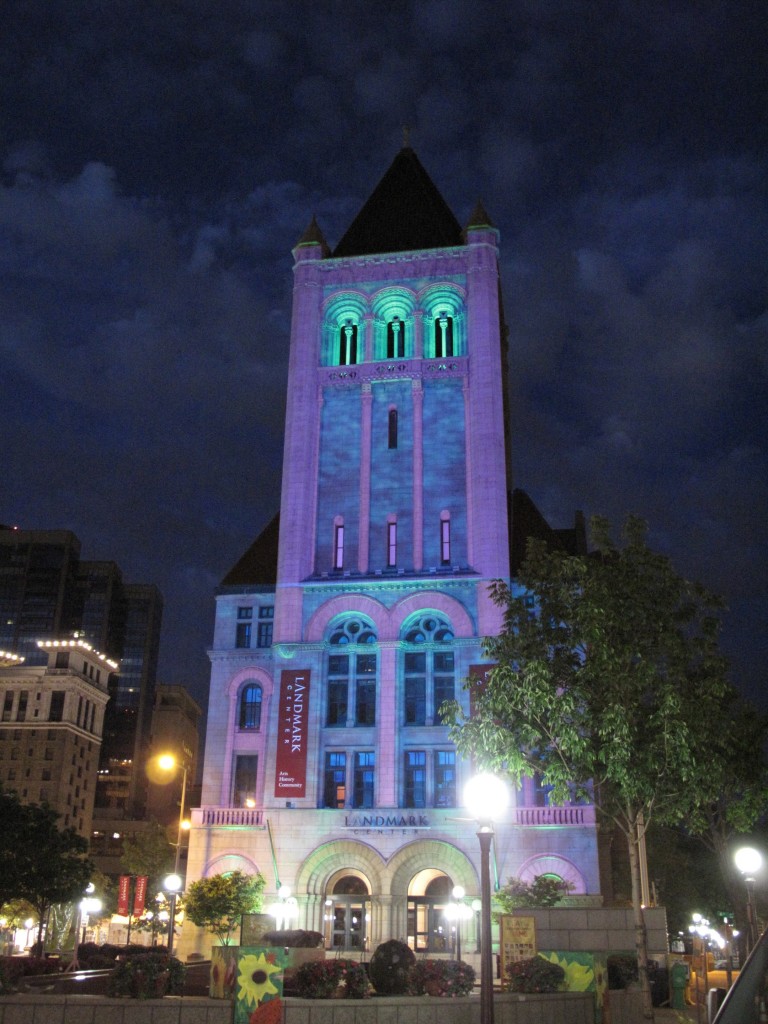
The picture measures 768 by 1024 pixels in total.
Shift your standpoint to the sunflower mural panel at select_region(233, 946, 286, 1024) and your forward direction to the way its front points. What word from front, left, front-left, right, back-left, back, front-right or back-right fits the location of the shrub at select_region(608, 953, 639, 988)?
back-left

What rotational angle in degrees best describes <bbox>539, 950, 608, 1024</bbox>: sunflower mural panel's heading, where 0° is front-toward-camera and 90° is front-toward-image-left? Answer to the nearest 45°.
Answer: approximately 0°

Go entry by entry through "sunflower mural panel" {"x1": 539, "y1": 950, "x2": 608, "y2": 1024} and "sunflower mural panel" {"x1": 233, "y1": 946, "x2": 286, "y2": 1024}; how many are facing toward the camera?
2

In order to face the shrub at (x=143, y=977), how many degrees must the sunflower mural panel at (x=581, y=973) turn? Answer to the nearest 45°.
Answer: approximately 45° to its right

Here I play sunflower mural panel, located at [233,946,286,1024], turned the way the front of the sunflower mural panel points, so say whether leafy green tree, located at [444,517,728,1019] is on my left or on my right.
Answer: on my left

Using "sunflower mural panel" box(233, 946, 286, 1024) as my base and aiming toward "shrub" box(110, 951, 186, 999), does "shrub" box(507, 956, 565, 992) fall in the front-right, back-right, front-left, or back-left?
back-right

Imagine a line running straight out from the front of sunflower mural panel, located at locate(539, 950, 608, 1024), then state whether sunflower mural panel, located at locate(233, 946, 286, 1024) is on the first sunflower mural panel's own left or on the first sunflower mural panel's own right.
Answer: on the first sunflower mural panel's own right

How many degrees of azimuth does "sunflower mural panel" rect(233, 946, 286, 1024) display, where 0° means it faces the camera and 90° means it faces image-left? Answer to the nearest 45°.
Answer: approximately 0°

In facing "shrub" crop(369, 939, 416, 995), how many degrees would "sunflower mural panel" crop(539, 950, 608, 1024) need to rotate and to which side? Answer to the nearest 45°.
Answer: approximately 45° to its right

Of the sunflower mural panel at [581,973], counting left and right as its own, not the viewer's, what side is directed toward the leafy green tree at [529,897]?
back
